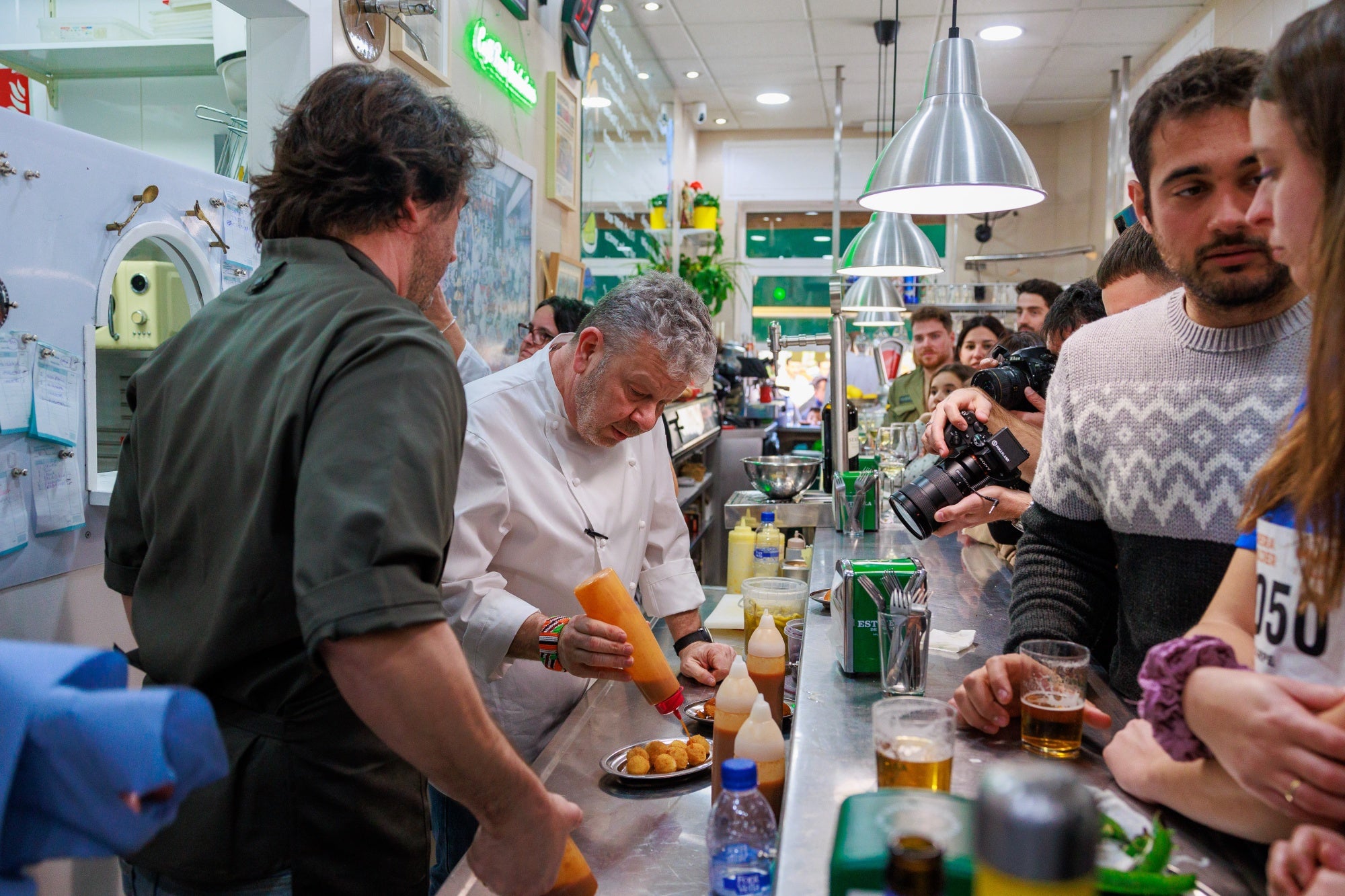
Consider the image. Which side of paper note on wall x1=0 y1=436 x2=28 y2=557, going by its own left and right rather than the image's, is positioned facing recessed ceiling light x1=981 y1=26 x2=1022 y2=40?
left

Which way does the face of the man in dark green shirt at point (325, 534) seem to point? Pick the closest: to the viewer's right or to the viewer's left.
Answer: to the viewer's right

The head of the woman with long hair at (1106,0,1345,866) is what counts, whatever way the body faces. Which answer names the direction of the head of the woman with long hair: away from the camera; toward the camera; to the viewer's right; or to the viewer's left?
to the viewer's left

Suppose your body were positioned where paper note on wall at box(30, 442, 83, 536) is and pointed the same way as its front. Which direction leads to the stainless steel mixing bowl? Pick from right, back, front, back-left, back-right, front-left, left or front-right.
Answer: front-left

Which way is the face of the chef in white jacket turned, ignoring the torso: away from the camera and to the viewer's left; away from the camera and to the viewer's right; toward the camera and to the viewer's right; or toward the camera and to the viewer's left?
toward the camera and to the viewer's right

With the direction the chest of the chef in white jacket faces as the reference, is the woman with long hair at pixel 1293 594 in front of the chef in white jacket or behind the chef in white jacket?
in front

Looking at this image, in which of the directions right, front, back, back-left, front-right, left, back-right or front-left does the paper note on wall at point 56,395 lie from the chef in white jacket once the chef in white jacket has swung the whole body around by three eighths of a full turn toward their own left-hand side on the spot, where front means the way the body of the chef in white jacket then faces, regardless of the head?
left

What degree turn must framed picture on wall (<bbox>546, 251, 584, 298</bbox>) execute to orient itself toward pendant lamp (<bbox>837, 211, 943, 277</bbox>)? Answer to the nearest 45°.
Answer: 0° — it already faces it

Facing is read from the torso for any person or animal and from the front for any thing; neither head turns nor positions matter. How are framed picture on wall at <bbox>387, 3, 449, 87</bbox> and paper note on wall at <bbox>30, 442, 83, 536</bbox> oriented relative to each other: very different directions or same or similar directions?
same or similar directions

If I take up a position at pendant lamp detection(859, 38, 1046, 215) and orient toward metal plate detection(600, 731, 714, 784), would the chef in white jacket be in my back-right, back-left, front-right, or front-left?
front-right

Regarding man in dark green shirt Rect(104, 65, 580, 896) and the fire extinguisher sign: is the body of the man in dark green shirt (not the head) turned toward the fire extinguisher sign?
no

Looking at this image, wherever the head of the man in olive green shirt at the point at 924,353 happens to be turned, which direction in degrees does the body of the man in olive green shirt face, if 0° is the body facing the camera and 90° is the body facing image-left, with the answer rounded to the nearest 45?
approximately 45°

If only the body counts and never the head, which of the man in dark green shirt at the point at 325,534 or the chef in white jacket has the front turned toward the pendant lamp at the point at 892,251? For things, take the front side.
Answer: the man in dark green shirt

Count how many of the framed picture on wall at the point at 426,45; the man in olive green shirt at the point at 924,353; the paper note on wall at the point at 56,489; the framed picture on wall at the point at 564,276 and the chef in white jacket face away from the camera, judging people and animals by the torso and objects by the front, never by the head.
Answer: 0

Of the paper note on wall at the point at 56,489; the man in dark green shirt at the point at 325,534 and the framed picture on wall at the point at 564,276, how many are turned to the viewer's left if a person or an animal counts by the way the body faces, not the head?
0

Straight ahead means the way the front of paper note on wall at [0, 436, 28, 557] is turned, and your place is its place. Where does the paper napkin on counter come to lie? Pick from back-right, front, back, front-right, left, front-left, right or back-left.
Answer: front

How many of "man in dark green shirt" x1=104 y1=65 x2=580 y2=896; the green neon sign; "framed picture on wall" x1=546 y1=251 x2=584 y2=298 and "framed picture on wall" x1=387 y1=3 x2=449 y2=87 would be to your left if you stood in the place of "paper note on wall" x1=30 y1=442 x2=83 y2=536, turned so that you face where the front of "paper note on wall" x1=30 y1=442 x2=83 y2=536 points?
3

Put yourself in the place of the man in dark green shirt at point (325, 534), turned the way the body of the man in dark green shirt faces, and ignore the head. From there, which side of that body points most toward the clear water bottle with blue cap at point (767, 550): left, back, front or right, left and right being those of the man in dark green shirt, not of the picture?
front

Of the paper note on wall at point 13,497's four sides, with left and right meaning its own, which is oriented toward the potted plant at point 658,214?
left

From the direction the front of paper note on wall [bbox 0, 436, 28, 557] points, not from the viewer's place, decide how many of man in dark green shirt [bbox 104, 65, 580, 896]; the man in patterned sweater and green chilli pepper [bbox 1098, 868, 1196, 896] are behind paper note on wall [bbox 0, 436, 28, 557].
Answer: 0
